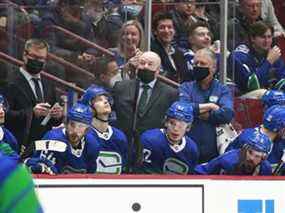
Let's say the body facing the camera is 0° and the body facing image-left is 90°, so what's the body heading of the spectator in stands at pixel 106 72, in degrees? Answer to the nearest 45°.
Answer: approximately 315°

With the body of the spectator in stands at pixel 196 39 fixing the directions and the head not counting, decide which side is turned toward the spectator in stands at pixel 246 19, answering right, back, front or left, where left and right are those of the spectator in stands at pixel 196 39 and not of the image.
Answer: left

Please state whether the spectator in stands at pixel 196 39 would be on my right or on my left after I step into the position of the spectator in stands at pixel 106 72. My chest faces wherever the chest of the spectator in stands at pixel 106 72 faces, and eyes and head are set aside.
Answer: on my left

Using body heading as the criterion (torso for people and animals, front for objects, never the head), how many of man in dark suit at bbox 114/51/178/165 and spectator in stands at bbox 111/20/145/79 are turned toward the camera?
2

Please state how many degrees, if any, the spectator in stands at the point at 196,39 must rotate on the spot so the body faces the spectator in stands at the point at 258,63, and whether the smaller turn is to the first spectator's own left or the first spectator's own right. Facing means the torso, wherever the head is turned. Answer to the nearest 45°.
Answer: approximately 90° to the first spectator's own left

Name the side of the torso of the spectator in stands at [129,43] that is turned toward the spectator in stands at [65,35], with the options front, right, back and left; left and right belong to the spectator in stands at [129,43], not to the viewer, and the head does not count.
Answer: right

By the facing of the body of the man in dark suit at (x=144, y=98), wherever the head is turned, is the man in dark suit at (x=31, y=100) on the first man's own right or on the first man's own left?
on the first man's own right

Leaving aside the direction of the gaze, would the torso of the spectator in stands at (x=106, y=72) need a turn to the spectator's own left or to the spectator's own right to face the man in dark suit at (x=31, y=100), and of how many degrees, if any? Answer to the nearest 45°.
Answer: approximately 90° to the spectator's own right

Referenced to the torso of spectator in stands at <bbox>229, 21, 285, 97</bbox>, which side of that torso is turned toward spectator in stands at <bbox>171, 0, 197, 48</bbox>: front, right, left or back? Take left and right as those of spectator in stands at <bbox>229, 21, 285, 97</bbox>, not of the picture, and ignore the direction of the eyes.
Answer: right

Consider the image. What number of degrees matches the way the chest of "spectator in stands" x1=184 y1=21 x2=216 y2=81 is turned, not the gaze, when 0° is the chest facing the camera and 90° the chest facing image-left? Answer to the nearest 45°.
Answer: approximately 315°
